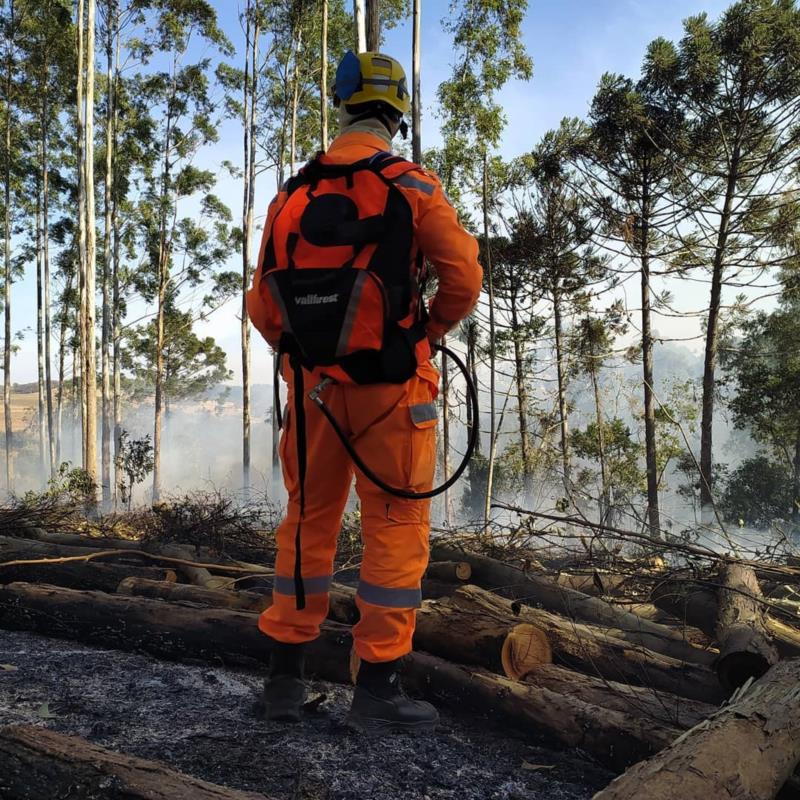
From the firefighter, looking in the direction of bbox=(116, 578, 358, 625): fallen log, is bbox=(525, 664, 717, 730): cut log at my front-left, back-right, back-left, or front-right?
back-right

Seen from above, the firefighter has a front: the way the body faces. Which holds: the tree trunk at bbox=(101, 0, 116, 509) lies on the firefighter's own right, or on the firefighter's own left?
on the firefighter's own left

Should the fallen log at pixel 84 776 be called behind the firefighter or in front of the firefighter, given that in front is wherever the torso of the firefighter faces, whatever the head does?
behind

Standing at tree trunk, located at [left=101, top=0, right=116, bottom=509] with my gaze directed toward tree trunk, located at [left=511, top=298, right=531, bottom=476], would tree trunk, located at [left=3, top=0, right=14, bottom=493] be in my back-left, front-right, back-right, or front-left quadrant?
back-left

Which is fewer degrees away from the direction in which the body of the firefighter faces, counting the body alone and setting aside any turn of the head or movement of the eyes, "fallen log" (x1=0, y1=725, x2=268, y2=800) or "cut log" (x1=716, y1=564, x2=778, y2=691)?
the cut log

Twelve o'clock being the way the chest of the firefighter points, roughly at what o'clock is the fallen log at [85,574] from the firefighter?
The fallen log is roughly at 9 o'clock from the firefighter.

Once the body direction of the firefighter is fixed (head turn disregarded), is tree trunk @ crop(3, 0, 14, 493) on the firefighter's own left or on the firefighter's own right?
on the firefighter's own left

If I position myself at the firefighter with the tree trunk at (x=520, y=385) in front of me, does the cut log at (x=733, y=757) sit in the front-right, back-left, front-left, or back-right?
back-right

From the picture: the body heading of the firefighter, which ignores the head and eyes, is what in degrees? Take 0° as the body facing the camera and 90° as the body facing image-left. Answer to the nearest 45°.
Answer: approximately 225°

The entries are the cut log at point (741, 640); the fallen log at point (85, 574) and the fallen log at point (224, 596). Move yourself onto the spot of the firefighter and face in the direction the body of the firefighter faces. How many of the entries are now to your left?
2
